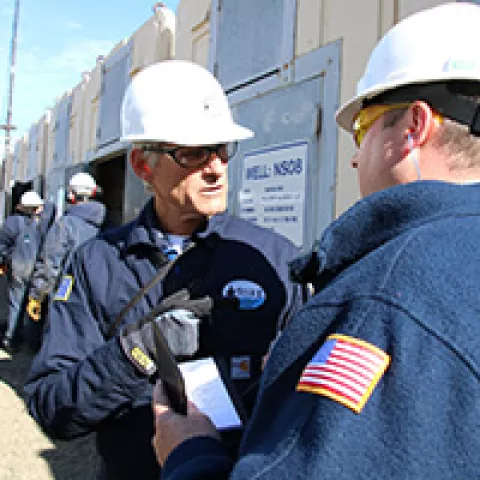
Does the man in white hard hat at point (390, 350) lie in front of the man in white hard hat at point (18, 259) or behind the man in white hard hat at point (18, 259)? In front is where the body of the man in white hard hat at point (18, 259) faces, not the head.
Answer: in front

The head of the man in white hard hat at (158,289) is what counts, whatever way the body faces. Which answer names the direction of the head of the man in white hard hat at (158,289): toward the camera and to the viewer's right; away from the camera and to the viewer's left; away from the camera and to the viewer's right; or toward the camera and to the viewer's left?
toward the camera and to the viewer's right

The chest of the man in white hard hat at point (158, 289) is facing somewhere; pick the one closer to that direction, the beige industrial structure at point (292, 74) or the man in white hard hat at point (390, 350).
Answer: the man in white hard hat

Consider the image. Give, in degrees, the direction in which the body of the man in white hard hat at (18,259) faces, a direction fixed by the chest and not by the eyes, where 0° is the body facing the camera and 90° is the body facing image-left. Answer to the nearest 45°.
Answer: approximately 315°

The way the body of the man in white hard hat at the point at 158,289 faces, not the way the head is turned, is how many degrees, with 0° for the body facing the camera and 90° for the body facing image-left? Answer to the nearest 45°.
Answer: approximately 315°

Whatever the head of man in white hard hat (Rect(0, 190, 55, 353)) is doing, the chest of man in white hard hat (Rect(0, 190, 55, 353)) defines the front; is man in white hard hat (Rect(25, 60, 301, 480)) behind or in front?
in front

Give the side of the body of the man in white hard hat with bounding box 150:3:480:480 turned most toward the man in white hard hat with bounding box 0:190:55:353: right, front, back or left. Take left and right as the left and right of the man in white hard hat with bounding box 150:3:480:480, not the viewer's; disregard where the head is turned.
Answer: front

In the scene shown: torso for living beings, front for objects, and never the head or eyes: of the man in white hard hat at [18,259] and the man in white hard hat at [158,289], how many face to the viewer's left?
0

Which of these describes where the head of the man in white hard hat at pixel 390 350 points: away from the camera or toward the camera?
away from the camera
